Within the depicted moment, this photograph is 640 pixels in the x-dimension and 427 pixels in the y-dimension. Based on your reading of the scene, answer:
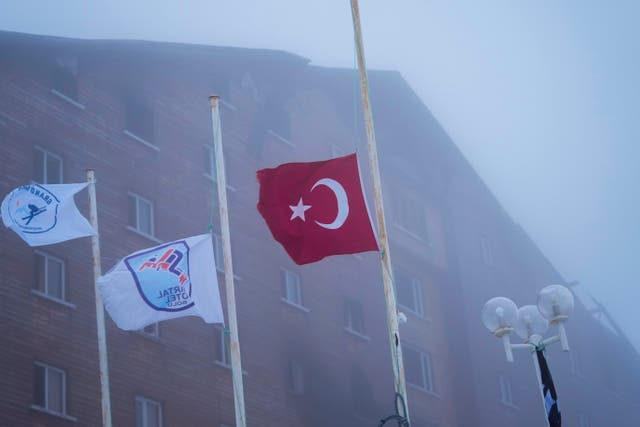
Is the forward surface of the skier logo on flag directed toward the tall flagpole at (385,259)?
no
